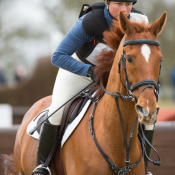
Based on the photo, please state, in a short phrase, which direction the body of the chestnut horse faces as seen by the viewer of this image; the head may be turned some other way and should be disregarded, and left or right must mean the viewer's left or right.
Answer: facing the viewer and to the right of the viewer
